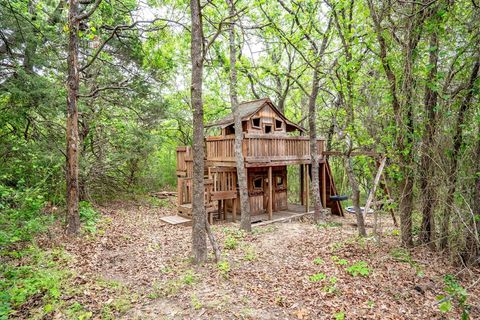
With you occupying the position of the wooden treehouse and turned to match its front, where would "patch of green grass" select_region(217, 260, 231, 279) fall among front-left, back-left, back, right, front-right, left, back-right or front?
front-right

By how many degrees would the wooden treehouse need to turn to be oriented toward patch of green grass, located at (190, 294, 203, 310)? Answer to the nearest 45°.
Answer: approximately 45° to its right

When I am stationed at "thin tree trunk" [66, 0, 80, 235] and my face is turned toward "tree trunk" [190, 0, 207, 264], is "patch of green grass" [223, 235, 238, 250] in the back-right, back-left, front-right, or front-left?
front-left

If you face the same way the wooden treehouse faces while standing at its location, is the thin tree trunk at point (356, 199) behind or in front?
in front

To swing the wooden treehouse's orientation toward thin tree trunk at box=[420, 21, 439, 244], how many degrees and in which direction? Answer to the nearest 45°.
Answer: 0° — it already faces it

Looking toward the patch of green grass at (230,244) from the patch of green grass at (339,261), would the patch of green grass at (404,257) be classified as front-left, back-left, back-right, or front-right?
back-right

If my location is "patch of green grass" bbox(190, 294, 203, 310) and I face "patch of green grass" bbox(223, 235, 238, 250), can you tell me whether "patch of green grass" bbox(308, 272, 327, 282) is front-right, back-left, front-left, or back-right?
front-right

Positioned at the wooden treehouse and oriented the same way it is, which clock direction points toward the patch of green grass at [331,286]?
The patch of green grass is roughly at 1 o'clock from the wooden treehouse.

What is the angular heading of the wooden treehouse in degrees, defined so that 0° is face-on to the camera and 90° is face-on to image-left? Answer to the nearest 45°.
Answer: approximately 315°
